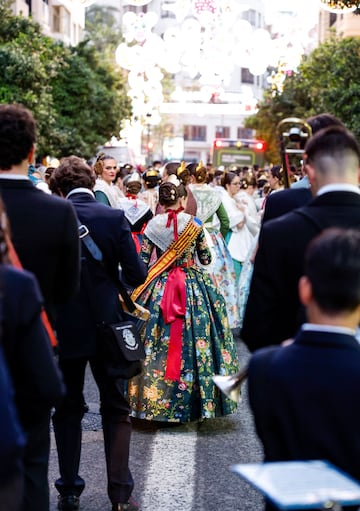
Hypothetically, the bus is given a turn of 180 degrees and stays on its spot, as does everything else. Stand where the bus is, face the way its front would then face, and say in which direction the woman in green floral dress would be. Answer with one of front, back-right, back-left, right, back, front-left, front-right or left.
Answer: front

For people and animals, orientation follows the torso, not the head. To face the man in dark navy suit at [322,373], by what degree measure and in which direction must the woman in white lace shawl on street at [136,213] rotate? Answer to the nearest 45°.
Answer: approximately 180°

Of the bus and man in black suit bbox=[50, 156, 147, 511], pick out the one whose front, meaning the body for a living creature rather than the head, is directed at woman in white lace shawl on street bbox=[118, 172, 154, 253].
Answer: the man in black suit

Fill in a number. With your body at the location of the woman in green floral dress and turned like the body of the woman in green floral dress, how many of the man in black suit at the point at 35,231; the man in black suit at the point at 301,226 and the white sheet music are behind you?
3

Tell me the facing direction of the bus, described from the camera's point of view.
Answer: facing away from the viewer

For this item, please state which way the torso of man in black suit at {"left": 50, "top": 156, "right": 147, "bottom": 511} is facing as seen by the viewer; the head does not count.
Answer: away from the camera

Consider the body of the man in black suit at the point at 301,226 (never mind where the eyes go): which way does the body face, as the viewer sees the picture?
away from the camera

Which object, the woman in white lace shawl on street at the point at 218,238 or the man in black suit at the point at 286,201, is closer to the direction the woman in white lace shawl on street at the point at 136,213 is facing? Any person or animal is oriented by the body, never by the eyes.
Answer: the woman in white lace shawl on street at the point at 218,238

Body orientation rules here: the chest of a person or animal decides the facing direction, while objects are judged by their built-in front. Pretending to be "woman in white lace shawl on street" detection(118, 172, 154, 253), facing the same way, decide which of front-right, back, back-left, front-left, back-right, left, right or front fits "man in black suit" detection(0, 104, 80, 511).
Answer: back

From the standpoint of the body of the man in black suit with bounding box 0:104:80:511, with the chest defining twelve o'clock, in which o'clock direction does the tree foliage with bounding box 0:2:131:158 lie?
The tree foliage is roughly at 12 o'clock from the man in black suit.

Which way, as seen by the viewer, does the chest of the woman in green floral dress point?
away from the camera

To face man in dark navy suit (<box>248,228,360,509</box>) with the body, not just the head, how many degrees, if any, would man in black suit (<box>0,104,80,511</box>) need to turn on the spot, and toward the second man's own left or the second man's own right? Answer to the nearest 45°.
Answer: approximately 135° to the second man's own right

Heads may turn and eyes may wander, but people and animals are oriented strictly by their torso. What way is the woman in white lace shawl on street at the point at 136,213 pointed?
away from the camera

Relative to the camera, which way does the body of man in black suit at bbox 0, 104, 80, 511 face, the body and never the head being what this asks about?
away from the camera

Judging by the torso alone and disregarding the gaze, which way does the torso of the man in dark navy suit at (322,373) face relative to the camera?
away from the camera

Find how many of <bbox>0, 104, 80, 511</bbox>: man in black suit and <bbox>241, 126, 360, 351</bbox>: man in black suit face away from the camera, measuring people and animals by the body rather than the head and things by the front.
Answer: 2

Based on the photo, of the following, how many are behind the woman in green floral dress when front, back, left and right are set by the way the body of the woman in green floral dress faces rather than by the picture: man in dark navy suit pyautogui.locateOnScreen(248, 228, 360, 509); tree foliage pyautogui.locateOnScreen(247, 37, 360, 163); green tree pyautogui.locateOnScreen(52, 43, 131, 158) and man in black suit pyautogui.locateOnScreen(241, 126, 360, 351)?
2
